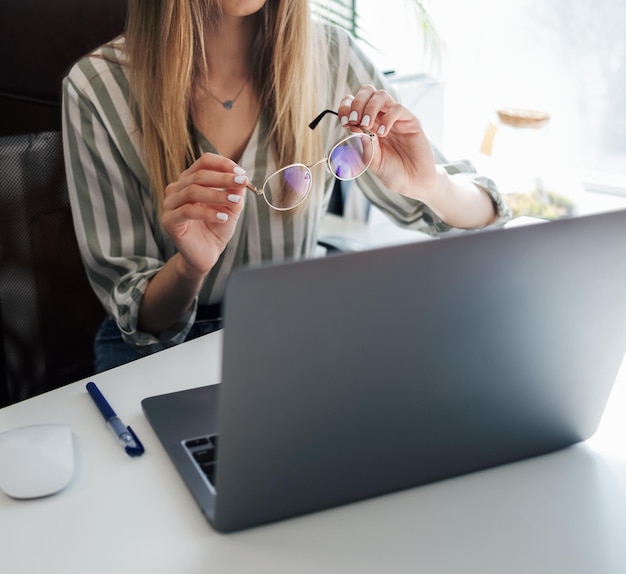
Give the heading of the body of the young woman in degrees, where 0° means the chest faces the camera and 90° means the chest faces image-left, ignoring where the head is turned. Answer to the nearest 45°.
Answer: approximately 315°

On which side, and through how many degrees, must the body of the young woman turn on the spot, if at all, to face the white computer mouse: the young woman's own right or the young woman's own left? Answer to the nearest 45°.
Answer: approximately 45° to the young woman's own right

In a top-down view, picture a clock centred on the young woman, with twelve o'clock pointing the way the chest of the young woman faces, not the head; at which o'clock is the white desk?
The white desk is roughly at 1 o'clock from the young woman.

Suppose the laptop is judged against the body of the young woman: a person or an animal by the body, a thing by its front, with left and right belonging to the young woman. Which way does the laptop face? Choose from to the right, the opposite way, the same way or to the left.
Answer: the opposite way

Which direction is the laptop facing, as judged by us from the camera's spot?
facing away from the viewer and to the left of the viewer
